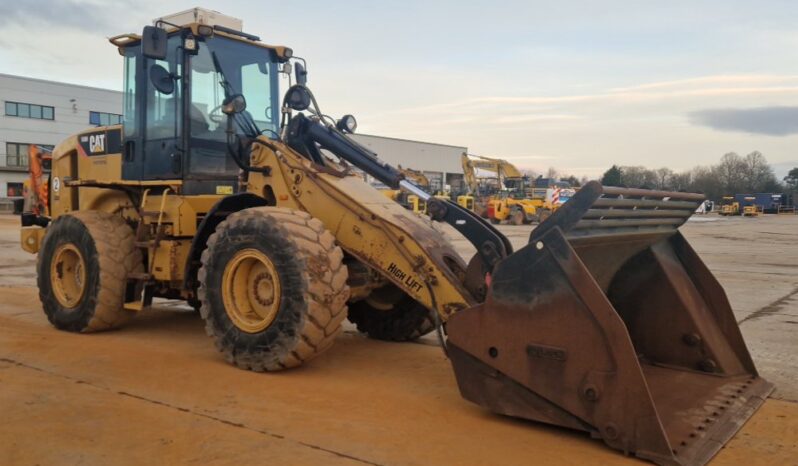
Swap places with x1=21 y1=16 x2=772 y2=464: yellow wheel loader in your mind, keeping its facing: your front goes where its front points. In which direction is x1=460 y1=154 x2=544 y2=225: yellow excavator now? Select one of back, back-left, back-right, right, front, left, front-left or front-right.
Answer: back-left

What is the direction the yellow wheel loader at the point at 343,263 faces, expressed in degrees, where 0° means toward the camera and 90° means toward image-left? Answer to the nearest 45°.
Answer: approximately 315°
